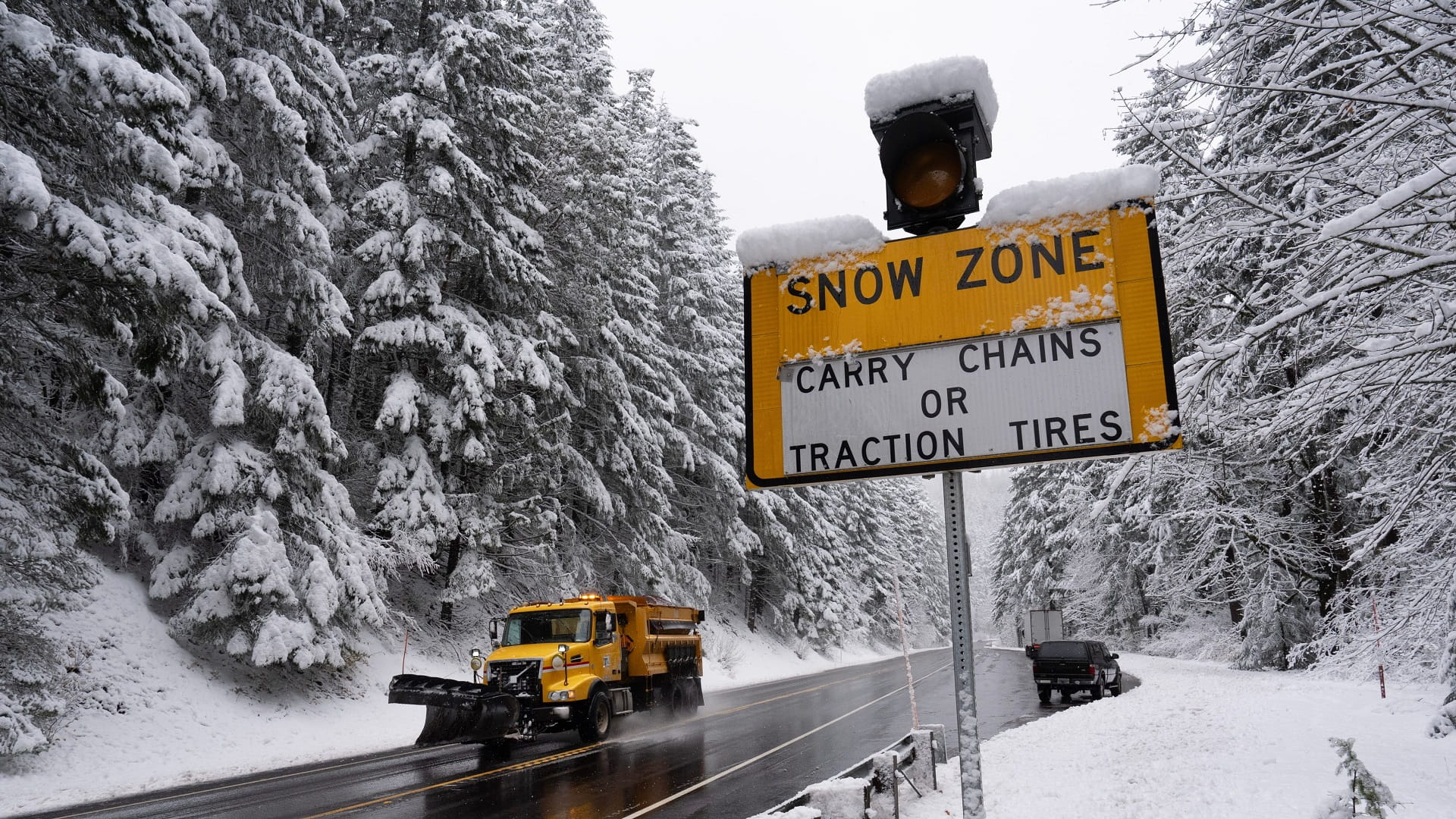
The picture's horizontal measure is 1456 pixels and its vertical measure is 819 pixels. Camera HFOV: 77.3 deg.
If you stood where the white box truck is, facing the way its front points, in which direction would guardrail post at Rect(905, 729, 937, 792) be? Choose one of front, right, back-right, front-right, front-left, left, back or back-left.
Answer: back

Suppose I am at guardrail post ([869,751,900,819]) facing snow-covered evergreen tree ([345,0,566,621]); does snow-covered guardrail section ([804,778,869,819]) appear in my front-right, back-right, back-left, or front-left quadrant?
back-left

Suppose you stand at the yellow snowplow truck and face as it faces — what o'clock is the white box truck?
The white box truck is roughly at 6 o'clock from the yellow snowplow truck.

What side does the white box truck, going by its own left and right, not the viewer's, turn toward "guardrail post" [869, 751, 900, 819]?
back

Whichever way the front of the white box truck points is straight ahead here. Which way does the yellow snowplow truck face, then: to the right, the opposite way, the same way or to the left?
the opposite way

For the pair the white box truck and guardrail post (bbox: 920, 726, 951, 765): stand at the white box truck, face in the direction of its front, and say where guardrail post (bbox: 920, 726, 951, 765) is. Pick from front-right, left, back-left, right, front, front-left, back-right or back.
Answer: back

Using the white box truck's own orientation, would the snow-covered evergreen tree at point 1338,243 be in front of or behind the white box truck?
behind

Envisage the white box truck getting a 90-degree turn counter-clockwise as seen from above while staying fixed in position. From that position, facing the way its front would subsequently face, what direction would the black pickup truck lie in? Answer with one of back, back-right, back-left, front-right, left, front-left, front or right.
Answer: left

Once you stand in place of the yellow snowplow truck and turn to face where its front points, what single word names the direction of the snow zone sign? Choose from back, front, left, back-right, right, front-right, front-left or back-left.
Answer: front-left

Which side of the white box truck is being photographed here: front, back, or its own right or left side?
back

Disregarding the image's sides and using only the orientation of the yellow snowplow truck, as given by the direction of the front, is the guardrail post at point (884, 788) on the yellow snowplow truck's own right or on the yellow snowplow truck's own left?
on the yellow snowplow truck's own left

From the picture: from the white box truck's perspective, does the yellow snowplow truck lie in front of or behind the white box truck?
behind

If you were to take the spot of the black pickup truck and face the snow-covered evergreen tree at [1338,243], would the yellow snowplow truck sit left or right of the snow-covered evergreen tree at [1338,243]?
right

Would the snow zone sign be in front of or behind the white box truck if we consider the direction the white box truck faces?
behind

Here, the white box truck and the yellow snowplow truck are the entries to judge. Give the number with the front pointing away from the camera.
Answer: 1

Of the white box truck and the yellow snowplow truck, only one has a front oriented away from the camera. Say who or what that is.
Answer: the white box truck
